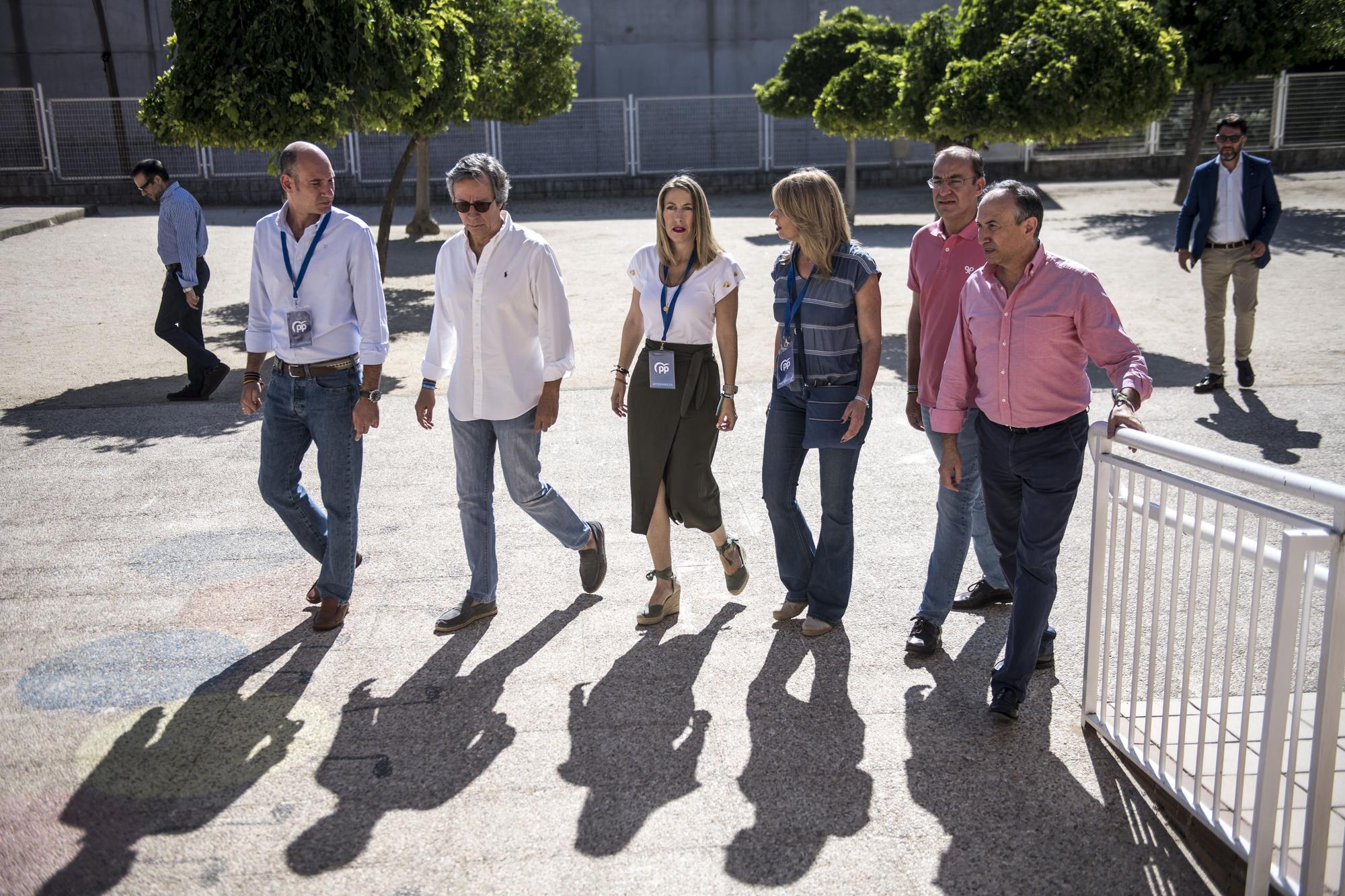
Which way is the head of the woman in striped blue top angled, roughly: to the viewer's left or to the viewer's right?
to the viewer's left

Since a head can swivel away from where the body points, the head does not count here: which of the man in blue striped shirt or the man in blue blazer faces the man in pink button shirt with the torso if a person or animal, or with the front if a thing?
the man in blue blazer

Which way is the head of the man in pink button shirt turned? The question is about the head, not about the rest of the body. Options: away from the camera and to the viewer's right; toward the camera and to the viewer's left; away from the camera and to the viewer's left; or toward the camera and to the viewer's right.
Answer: toward the camera and to the viewer's left

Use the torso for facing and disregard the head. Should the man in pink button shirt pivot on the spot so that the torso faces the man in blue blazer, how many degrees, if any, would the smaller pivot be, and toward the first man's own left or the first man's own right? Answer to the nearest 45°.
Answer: approximately 135° to the first man's own right

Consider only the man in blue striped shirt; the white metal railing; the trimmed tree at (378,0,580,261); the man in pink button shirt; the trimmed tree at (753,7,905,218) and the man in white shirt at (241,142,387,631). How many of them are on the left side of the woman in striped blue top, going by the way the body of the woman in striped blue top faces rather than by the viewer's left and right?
2

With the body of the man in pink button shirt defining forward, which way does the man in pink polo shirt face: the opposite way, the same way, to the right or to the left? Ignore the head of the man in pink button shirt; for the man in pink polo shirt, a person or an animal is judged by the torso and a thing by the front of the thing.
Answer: the same way

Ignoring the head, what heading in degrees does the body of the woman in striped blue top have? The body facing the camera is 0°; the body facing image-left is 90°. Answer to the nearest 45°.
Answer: approximately 45°

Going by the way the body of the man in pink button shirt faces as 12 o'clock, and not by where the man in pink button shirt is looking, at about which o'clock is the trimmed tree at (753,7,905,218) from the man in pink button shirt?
The trimmed tree is roughly at 4 o'clock from the man in pink button shirt.

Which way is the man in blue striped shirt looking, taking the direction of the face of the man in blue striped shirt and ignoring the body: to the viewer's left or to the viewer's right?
to the viewer's left

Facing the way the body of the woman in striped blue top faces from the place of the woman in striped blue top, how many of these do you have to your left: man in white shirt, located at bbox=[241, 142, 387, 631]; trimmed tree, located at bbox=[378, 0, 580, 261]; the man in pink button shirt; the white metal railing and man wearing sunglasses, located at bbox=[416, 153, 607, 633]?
2

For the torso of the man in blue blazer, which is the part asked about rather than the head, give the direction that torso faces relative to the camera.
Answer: toward the camera

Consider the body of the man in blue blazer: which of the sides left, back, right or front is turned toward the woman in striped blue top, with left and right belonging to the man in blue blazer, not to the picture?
front

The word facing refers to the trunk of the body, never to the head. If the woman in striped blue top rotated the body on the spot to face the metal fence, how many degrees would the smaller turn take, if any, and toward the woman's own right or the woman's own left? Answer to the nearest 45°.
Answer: approximately 135° to the woman's own right

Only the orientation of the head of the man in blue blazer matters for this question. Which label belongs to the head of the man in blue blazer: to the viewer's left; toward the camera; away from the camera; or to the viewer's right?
toward the camera

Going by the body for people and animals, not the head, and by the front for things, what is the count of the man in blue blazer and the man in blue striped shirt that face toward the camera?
1

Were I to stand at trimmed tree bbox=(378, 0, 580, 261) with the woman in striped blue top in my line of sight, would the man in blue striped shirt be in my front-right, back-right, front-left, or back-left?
front-right

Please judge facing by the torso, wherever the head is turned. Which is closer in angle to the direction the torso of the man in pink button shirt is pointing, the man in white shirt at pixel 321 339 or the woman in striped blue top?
the man in white shirt

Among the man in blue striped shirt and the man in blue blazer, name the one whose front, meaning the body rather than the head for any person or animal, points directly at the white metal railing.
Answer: the man in blue blazer

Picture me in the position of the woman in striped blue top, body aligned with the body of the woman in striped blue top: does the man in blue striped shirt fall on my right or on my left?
on my right

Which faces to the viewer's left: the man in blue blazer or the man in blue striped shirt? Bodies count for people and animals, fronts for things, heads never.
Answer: the man in blue striped shirt
